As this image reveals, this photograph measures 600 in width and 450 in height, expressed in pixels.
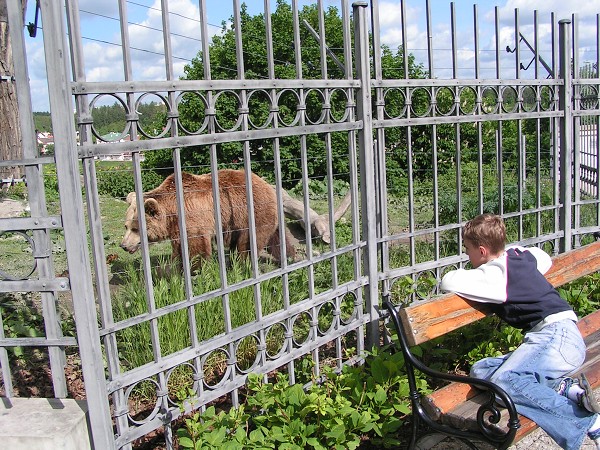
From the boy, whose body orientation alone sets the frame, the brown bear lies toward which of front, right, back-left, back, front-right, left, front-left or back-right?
front

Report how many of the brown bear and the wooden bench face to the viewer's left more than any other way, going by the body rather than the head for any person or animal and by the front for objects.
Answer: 1

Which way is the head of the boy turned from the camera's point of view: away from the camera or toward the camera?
away from the camera

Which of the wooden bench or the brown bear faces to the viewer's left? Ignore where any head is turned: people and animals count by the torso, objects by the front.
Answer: the brown bear

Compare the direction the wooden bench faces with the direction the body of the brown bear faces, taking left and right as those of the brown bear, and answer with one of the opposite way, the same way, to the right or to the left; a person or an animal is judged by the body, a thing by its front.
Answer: to the left

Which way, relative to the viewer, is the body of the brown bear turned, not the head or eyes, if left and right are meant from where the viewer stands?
facing to the left of the viewer

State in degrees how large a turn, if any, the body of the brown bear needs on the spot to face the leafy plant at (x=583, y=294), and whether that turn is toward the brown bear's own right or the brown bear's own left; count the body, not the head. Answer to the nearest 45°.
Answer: approximately 135° to the brown bear's own left

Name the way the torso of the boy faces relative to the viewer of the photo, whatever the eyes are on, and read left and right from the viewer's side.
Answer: facing away from the viewer and to the left of the viewer

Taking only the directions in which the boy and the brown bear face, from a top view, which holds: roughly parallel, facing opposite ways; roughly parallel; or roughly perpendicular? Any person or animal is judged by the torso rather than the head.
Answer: roughly perpendicular

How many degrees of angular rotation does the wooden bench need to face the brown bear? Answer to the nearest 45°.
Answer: approximately 180°
